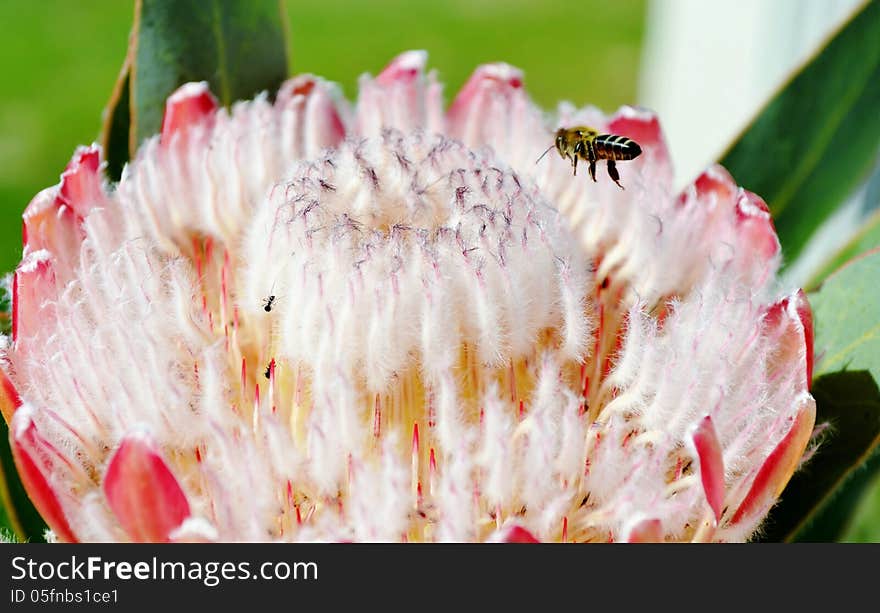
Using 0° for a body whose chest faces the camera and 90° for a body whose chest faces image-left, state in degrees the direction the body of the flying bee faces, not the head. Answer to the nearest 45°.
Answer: approximately 90°
